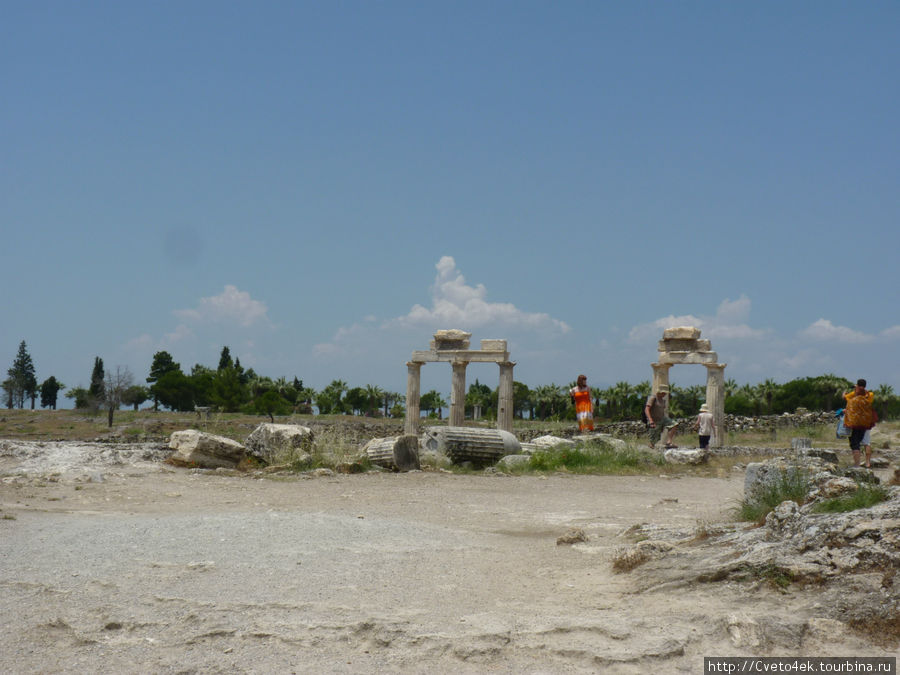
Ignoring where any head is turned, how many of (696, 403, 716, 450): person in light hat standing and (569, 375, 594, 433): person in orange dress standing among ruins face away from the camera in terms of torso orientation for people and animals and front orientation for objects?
1

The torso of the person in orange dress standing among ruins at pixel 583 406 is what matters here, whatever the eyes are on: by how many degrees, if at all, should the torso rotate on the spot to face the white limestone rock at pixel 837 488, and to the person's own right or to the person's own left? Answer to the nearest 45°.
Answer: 0° — they already face it

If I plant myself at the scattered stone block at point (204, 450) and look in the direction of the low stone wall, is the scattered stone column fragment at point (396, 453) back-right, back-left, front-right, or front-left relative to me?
front-right

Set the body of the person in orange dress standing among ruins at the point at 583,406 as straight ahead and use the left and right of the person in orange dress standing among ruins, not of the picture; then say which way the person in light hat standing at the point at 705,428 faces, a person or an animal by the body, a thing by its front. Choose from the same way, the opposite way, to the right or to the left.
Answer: the opposite way

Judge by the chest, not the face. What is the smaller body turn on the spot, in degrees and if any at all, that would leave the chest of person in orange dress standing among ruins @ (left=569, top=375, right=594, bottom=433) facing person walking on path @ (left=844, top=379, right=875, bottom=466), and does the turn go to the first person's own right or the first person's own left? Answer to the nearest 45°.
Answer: approximately 45° to the first person's own left

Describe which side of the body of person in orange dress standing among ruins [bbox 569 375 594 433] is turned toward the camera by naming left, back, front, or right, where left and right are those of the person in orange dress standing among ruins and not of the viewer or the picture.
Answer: front

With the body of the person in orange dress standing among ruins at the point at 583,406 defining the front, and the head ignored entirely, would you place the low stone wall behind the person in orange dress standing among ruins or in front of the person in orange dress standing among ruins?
behind

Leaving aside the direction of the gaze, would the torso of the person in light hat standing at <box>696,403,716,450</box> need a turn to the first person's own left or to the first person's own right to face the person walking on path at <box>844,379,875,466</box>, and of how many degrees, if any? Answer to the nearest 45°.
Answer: approximately 135° to the first person's own right

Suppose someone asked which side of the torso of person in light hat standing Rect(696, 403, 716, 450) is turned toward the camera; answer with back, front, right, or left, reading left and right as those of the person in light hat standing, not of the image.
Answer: back

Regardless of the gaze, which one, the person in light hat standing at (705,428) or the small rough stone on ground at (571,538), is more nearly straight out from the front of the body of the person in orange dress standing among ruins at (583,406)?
the small rough stone on ground

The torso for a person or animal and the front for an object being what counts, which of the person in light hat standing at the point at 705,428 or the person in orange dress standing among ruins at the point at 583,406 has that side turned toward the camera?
the person in orange dress standing among ruins

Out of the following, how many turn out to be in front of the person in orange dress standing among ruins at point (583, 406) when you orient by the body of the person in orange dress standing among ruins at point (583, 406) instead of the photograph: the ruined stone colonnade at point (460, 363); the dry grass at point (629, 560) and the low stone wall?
1
